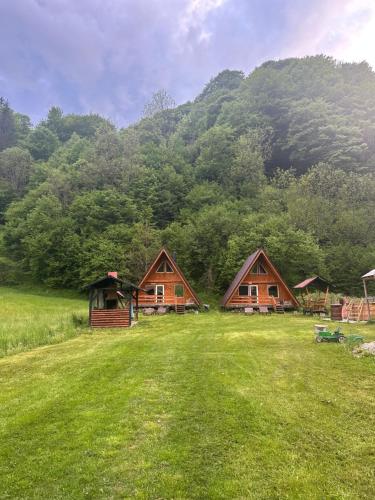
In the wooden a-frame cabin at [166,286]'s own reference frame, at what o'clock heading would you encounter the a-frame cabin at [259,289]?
The a-frame cabin is roughly at 9 o'clock from the wooden a-frame cabin.

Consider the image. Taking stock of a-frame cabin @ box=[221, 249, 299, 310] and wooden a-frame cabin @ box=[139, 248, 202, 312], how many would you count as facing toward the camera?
2

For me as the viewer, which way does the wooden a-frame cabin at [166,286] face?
facing the viewer

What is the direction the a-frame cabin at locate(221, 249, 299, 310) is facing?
toward the camera

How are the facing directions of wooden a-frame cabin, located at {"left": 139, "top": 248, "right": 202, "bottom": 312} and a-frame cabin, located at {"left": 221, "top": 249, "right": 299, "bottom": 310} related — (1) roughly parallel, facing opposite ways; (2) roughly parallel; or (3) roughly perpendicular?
roughly parallel

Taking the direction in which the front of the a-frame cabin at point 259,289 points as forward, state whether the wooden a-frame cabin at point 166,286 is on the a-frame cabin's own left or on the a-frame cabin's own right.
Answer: on the a-frame cabin's own right
